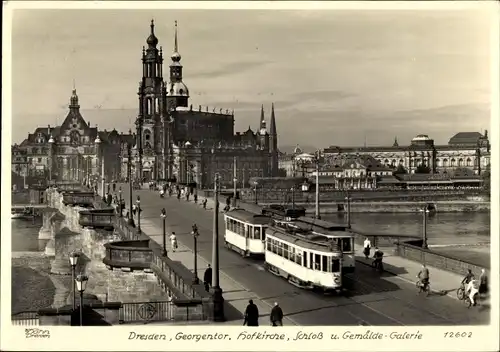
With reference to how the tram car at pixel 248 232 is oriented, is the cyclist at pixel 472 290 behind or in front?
in front

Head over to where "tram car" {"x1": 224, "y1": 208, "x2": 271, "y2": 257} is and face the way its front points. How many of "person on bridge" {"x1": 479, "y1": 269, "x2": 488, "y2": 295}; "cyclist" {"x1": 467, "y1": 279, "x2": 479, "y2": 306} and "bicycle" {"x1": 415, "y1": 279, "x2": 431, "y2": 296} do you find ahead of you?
3

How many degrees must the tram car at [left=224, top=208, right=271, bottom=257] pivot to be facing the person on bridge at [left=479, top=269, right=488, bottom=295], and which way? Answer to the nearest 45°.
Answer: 0° — it already faces them

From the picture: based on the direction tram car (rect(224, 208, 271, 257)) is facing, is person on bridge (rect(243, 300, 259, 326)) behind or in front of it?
in front

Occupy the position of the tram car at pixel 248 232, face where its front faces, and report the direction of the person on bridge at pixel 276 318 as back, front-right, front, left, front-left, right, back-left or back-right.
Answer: front-right

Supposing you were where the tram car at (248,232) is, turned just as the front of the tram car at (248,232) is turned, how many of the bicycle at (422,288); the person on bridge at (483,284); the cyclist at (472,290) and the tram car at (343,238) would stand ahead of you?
4
